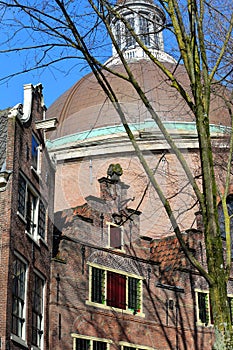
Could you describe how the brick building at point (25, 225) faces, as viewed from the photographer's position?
facing the viewer and to the right of the viewer

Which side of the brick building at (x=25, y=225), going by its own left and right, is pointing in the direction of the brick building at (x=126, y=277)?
left

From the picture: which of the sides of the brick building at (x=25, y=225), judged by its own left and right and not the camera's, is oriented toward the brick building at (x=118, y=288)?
left
